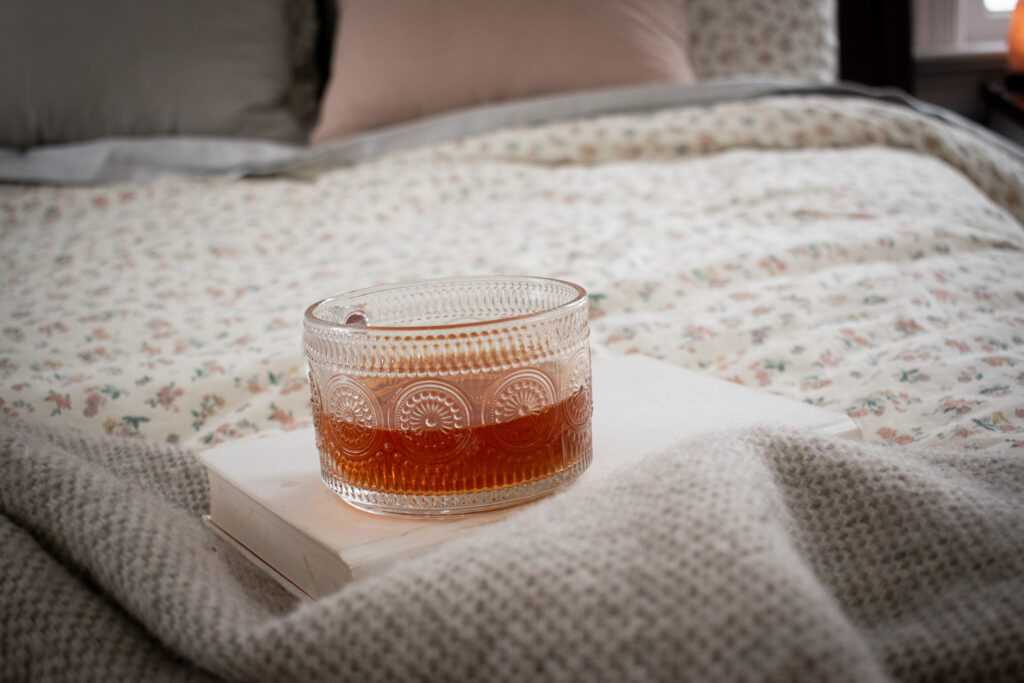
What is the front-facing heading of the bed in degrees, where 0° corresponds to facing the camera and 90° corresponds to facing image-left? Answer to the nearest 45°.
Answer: approximately 0°

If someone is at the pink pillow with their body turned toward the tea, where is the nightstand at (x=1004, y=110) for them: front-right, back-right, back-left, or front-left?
back-left
